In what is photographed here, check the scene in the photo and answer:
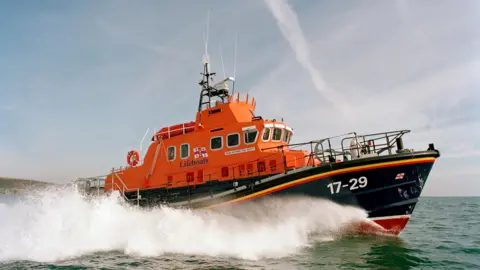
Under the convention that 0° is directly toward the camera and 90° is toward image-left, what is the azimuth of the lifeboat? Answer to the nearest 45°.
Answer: approximately 315°
